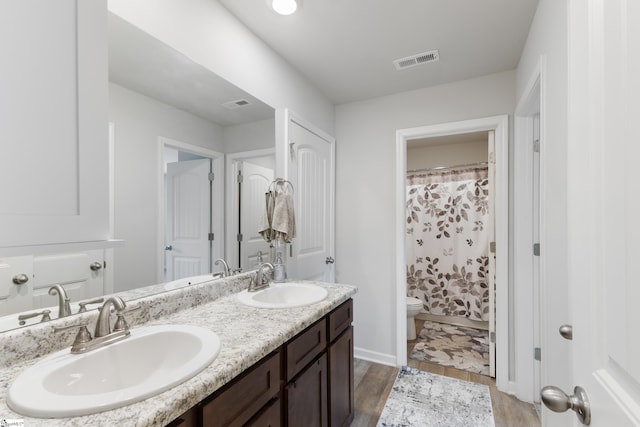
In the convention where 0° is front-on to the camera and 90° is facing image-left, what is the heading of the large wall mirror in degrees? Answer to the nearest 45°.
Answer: approximately 315°

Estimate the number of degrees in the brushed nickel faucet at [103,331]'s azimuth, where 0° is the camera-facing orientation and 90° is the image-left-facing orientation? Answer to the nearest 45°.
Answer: approximately 315°

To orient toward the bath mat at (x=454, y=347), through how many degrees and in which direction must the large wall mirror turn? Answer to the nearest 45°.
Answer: approximately 45° to its left

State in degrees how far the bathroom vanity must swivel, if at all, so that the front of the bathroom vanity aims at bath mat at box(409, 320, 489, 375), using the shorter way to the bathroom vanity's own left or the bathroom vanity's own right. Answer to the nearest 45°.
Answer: approximately 45° to the bathroom vanity's own left
